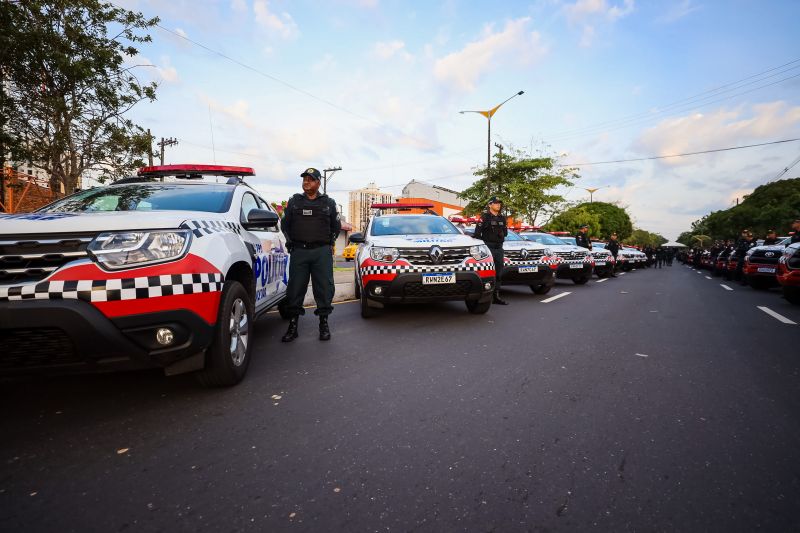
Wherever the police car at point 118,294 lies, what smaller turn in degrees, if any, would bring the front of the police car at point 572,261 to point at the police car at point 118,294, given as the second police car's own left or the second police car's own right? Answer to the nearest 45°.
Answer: approximately 45° to the second police car's own right

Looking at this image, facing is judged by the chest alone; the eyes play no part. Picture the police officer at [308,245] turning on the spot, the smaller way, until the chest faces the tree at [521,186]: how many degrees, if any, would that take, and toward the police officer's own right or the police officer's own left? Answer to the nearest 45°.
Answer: approximately 135° to the police officer's own left

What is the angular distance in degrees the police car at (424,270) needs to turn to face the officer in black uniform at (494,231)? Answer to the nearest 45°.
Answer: approximately 45° to its left

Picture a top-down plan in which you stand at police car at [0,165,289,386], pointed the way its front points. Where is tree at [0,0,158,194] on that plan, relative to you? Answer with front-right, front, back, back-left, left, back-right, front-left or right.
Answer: back-right

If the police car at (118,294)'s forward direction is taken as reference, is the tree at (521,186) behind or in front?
behind

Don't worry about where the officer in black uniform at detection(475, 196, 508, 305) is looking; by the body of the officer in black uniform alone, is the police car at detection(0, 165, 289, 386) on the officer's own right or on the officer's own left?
on the officer's own right

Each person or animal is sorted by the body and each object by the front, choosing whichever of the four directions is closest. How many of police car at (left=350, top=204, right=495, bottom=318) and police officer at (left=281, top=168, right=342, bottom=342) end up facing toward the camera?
2

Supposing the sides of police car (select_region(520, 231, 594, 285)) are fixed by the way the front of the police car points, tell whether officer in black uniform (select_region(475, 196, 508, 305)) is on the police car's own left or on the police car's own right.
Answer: on the police car's own right

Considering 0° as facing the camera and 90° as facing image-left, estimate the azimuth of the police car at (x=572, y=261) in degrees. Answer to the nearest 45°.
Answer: approximately 315°
